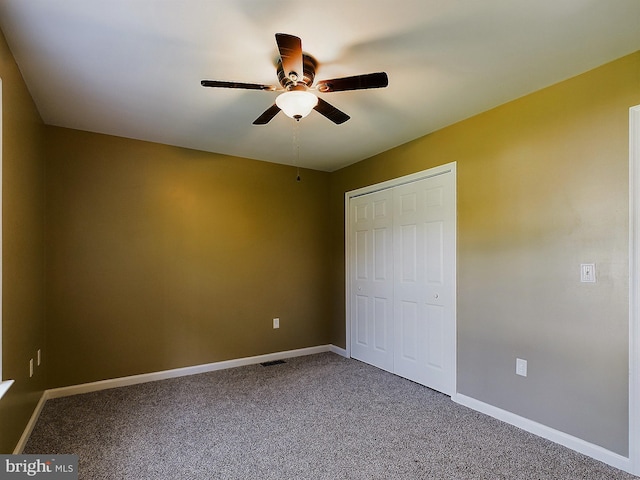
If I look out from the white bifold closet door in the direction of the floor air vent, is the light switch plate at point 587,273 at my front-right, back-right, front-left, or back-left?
back-left

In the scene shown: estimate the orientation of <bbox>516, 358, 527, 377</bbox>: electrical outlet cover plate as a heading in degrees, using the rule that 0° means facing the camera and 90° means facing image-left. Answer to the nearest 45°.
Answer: approximately 45°

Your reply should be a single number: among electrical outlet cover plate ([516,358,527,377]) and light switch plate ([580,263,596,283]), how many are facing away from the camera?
0

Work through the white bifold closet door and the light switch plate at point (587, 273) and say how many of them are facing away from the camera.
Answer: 0
